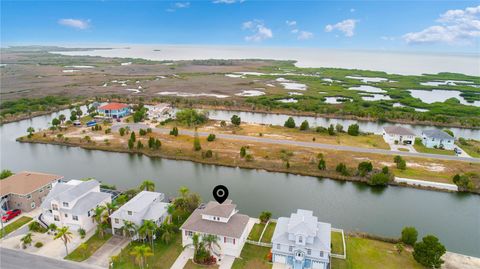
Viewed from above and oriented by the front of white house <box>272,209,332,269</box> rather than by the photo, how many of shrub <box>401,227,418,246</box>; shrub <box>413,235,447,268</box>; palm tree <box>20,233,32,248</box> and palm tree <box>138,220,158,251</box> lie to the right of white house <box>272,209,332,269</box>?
2

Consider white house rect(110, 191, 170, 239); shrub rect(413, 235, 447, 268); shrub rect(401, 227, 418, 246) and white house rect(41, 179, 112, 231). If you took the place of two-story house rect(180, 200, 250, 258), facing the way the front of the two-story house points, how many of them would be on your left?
2

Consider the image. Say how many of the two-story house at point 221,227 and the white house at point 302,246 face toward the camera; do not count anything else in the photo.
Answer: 2

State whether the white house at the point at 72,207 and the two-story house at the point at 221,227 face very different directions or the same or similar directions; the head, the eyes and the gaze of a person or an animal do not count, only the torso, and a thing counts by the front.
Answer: same or similar directions

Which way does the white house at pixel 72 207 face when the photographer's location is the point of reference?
facing the viewer and to the left of the viewer

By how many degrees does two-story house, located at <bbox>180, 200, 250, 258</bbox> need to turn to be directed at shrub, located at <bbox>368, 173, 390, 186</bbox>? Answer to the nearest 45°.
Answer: approximately 135° to its left

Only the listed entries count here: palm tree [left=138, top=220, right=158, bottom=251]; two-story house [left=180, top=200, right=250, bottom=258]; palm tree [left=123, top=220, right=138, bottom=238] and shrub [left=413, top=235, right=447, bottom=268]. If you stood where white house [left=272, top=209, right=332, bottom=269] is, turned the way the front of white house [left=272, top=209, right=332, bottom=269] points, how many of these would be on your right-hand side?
3

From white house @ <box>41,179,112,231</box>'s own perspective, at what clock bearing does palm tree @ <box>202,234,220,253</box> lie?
The palm tree is roughly at 9 o'clock from the white house.

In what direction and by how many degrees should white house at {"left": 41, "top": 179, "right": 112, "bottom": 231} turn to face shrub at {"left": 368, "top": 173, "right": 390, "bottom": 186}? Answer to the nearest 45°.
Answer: approximately 135° to its left

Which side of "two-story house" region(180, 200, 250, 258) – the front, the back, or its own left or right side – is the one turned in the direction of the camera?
front

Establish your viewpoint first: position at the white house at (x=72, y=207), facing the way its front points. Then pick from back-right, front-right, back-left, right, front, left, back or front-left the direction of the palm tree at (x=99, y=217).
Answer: left

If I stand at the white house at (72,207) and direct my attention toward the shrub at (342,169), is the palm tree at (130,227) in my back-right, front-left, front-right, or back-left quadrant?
front-right

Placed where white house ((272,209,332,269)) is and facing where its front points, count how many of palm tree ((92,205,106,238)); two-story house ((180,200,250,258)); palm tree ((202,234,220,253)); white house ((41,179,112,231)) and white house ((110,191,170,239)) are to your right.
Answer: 5

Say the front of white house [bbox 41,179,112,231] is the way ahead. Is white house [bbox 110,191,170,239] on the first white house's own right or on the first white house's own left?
on the first white house's own left

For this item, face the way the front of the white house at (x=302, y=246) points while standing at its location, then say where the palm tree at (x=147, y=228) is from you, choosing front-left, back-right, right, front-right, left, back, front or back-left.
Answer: right

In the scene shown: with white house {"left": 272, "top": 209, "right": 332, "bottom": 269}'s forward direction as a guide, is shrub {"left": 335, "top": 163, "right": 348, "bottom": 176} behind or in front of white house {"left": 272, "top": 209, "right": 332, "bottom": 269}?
behind

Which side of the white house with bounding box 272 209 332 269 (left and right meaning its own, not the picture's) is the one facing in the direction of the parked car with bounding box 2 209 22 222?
right

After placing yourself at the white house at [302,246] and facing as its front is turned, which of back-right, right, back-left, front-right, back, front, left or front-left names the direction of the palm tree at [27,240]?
right
